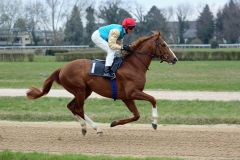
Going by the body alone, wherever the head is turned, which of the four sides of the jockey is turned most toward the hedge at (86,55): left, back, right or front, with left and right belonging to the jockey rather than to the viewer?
left

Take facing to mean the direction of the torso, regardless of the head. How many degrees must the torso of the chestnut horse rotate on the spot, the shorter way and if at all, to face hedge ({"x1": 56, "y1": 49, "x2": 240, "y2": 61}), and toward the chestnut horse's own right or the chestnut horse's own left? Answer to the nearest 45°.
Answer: approximately 90° to the chestnut horse's own left

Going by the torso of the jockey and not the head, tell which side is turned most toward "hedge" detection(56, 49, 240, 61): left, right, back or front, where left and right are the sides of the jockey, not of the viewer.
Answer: left

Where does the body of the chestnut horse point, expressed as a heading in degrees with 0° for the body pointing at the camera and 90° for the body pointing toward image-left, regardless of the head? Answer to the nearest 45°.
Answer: approximately 270°

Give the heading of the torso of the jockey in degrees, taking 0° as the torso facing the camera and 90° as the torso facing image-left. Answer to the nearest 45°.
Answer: approximately 270°
